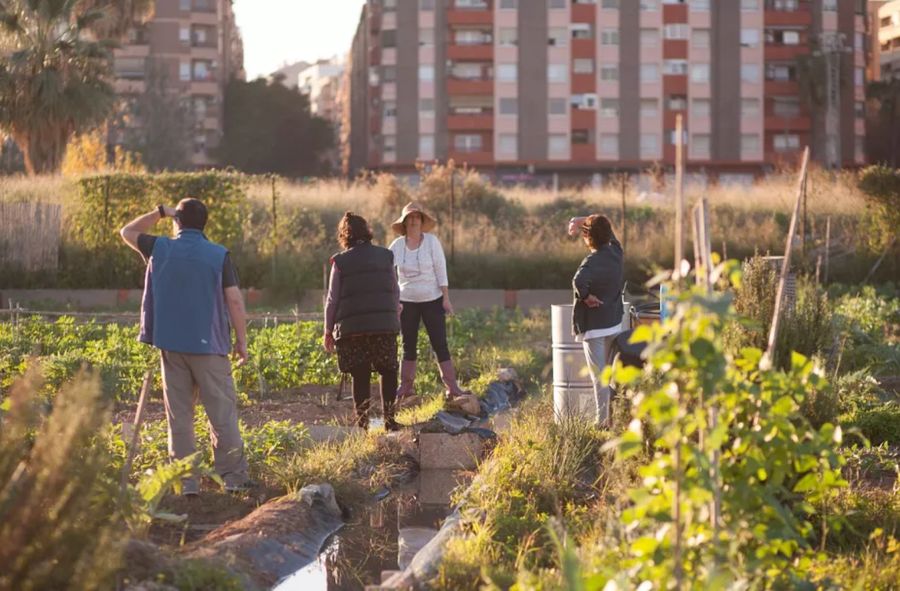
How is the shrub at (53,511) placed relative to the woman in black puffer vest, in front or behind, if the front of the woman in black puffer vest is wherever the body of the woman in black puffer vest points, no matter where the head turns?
behind

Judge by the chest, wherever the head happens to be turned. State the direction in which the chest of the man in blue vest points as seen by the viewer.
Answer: away from the camera

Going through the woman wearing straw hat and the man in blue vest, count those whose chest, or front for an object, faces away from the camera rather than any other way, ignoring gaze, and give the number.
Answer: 1

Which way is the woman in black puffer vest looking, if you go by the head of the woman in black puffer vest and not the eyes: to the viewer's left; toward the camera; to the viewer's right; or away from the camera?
away from the camera

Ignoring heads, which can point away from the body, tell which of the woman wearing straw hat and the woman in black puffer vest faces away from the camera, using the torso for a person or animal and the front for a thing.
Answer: the woman in black puffer vest

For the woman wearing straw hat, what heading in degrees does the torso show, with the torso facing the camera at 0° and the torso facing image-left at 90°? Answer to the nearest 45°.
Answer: approximately 0°

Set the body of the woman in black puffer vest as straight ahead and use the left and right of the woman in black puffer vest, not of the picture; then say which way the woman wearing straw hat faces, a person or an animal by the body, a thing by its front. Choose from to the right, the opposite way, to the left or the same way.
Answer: the opposite way

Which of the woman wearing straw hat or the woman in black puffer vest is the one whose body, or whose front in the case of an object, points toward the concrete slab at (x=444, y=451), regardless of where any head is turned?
the woman wearing straw hat

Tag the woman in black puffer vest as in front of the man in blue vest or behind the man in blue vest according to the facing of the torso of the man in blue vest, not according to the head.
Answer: in front

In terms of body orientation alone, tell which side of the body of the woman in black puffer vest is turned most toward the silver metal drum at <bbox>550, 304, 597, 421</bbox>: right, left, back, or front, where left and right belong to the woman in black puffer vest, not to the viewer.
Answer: right

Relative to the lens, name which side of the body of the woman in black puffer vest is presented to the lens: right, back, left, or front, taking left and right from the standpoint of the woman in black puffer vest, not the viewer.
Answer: back

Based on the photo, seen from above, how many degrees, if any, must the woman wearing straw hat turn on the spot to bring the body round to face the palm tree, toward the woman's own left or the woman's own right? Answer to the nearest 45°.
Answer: approximately 180°
